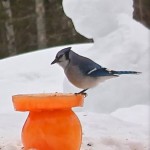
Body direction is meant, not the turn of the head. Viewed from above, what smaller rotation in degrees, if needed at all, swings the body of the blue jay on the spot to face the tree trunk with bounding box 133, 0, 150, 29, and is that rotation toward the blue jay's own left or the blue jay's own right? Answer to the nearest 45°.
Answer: approximately 90° to the blue jay's own right

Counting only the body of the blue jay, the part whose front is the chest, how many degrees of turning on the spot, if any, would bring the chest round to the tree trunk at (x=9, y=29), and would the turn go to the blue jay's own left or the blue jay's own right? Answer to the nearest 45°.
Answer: approximately 90° to the blue jay's own right

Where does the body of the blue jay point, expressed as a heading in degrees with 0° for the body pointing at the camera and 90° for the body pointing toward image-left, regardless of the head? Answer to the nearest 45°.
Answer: approximately 90°

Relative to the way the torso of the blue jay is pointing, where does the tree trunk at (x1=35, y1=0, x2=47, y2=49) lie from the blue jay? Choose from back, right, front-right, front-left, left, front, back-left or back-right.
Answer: right
